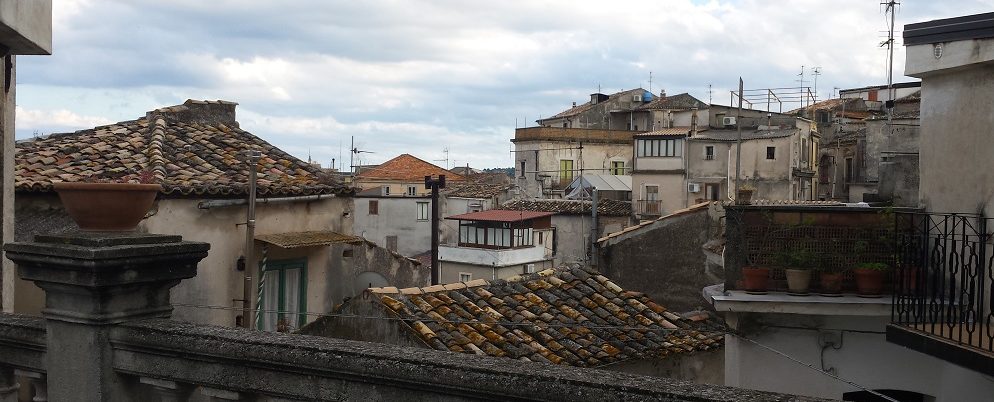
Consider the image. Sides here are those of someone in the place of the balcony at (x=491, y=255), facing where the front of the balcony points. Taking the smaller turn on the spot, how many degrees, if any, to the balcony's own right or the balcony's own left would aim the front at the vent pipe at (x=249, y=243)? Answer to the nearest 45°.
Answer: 0° — it already faces it

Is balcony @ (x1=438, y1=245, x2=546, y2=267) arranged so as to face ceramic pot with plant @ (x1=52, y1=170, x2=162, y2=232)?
yes

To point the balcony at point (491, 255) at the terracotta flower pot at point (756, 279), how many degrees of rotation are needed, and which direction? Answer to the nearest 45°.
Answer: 0° — it already faces it

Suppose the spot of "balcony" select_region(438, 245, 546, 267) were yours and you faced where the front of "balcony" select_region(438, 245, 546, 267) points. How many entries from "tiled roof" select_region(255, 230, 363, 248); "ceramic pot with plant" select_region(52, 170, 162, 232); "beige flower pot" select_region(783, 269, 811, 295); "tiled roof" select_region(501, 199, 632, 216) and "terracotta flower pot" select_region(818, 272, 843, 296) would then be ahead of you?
4

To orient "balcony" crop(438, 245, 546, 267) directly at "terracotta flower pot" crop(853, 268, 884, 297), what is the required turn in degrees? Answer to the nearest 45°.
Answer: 0° — it already faces it

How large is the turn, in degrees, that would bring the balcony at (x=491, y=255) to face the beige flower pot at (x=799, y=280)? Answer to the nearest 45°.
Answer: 0° — it already faces it

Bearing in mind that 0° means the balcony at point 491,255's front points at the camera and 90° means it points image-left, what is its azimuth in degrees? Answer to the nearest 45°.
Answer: approximately 0°

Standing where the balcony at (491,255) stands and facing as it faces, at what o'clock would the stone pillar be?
The stone pillar is roughly at 12 o'clock from the balcony.
